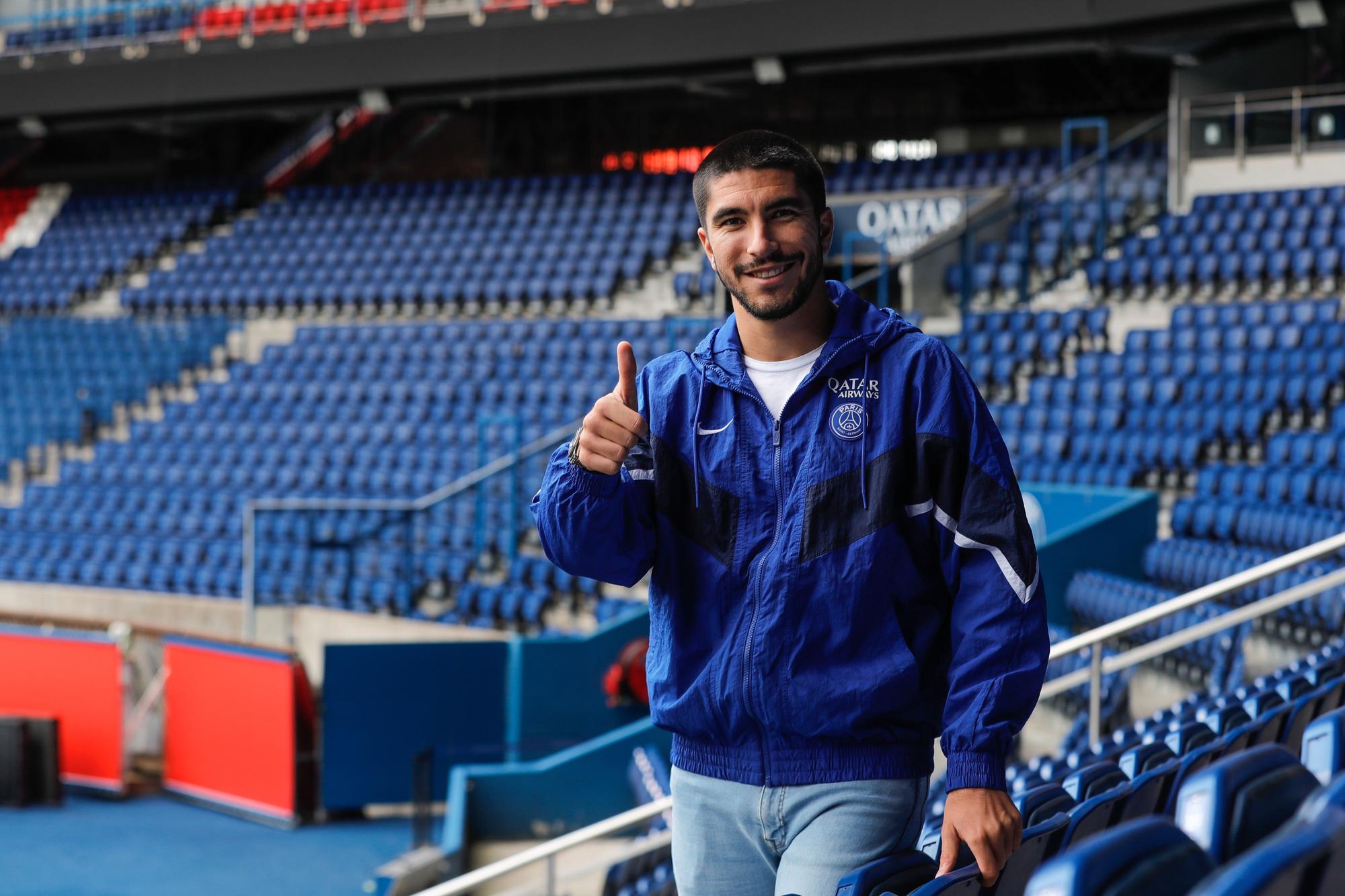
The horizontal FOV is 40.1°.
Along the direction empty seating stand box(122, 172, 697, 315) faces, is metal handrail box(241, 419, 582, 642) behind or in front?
in front

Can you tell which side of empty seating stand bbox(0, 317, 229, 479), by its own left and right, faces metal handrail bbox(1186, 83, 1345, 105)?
left

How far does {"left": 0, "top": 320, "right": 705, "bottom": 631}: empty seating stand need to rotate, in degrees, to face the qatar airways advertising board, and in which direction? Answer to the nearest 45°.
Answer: approximately 135° to its left

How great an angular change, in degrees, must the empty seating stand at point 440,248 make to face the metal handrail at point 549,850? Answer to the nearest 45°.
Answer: approximately 45° to its left

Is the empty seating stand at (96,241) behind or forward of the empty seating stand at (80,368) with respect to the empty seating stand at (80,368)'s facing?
behind

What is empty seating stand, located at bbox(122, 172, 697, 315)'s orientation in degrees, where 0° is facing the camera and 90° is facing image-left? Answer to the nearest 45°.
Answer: approximately 45°

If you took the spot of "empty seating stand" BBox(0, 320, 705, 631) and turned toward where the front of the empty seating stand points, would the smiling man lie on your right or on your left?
on your left

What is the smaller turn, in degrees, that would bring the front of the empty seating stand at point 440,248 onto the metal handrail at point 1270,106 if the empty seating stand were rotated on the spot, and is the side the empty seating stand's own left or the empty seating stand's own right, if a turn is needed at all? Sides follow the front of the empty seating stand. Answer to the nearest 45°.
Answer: approximately 90° to the empty seating stand's own left
